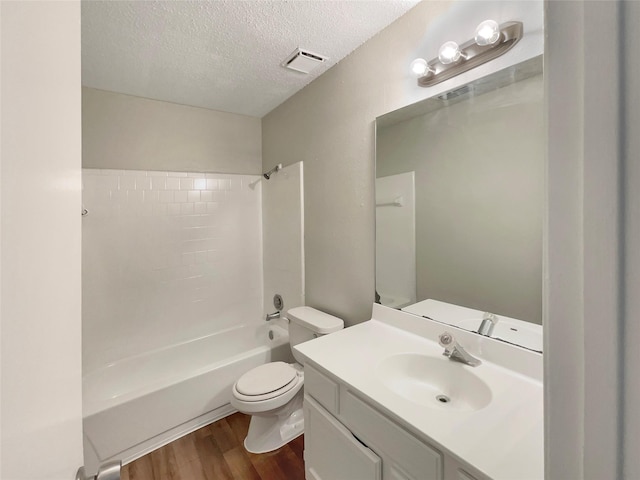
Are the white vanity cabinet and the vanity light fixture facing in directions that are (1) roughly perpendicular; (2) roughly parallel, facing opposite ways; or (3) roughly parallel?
roughly parallel

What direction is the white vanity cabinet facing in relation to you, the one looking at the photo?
facing the viewer and to the left of the viewer

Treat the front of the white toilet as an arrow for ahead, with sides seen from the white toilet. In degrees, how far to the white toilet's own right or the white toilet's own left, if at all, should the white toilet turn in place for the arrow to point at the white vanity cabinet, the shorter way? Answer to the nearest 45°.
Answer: approximately 45° to the white toilet's own left

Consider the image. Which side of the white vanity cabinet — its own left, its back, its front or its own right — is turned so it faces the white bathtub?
right

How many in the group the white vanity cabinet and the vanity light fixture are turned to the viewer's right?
0

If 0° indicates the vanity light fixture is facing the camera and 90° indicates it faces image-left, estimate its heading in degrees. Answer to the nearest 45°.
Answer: approximately 45°

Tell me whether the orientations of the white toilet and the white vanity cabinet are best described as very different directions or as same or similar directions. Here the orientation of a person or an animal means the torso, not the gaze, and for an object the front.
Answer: same or similar directions

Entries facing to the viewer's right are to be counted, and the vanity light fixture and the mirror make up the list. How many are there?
0

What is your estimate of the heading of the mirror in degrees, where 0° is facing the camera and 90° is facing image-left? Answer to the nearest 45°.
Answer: approximately 45°
